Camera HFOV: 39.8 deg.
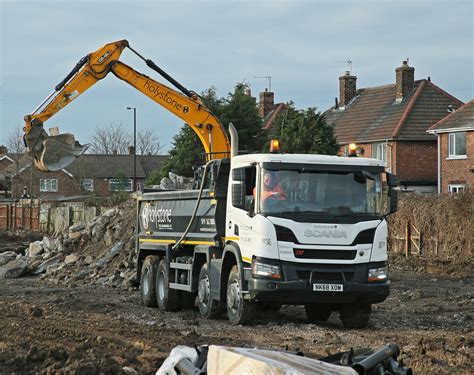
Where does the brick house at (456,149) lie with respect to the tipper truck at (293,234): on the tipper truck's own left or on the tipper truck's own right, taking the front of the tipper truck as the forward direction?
on the tipper truck's own left

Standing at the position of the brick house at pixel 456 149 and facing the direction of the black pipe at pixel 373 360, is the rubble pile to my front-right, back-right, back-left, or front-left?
front-right

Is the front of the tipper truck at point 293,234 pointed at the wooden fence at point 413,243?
no

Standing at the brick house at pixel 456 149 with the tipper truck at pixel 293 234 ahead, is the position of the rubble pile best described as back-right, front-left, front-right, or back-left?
front-right
